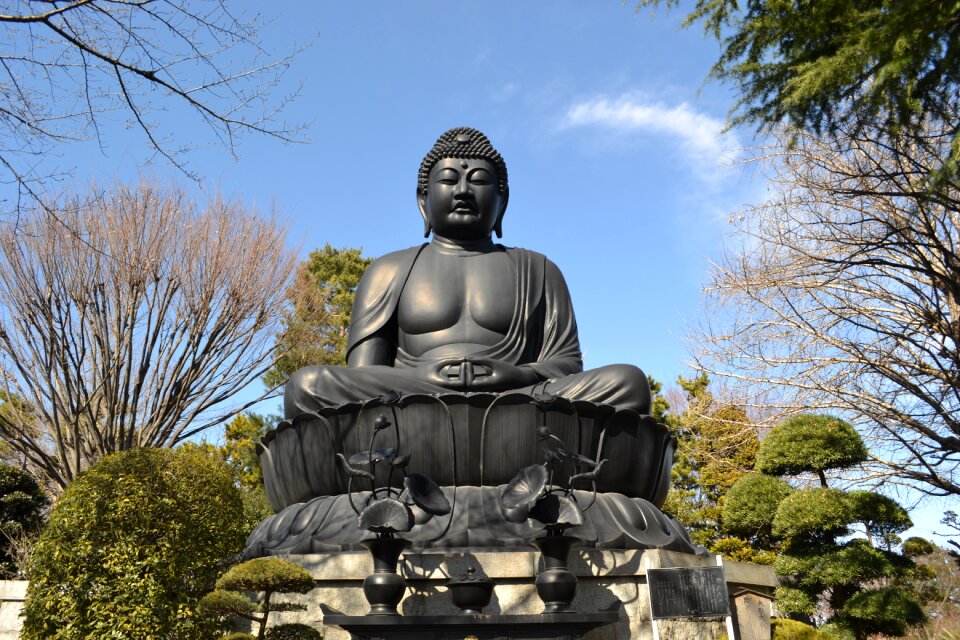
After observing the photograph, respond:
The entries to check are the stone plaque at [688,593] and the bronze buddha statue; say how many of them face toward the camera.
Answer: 2

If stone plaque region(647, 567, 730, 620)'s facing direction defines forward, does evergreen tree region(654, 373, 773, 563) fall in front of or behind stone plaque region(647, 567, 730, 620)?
behind

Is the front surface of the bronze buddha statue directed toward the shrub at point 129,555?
no

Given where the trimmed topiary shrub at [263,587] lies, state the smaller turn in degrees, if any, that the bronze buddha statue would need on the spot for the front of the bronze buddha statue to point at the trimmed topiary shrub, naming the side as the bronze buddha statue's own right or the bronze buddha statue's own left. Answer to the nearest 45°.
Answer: approximately 45° to the bronze buddha statue's own right

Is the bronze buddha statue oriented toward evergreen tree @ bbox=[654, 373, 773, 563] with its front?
no

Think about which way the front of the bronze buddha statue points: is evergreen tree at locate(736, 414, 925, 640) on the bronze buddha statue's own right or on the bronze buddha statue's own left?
on the bronze buddha statue's own left

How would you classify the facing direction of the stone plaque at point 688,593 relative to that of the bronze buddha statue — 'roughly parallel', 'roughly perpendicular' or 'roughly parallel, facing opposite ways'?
roughly parallel

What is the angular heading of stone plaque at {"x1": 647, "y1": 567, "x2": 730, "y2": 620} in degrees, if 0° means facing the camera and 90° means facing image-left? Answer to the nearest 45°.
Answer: approximately 0°

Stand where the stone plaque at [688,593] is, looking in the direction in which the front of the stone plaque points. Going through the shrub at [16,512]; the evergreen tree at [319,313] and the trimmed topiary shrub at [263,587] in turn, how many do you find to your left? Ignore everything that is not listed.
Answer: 0

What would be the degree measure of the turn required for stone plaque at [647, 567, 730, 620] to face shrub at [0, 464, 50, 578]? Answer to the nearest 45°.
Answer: approximately 135° to its right

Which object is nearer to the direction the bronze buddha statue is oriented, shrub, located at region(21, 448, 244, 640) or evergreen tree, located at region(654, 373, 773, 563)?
the shrub

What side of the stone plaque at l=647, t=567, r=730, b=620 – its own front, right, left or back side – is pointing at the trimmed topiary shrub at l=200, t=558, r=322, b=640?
right

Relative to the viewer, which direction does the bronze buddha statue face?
toward the camera

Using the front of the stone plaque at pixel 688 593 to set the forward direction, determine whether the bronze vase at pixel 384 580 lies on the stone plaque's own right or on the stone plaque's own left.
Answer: on the stone plaque's own right

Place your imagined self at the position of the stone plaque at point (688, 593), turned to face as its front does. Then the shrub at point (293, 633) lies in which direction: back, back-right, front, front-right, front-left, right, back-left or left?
right
